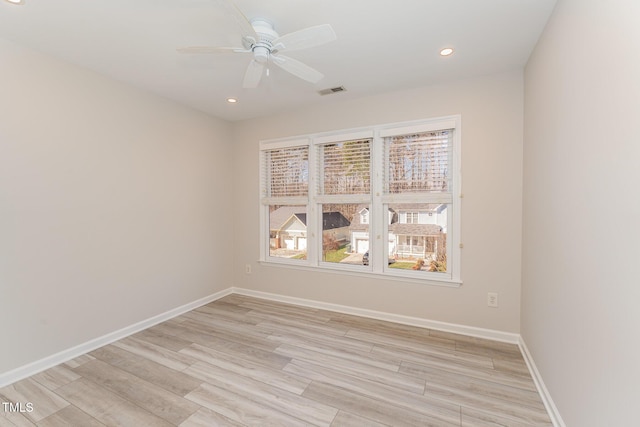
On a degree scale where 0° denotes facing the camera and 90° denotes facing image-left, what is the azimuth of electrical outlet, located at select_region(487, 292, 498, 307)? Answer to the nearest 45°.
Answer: approximately 0°
